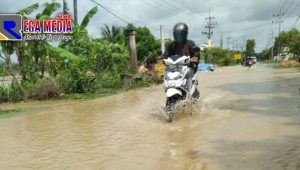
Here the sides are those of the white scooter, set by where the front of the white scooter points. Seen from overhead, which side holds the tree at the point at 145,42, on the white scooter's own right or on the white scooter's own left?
on the white scooter's own right

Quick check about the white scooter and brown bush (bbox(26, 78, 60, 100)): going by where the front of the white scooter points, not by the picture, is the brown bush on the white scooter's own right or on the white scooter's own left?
on the white scooter's own right

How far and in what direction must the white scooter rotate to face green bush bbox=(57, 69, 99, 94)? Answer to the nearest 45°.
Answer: approximately 90° to its right

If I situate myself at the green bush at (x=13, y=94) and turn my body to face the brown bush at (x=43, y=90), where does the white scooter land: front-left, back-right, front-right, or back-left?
front-right

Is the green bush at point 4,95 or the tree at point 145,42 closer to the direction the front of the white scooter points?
the green bush

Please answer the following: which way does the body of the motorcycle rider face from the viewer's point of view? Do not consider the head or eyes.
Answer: toward the camera

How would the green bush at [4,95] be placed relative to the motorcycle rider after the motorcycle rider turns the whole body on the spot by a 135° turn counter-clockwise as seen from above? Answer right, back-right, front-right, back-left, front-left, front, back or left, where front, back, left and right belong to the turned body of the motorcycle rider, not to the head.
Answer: left

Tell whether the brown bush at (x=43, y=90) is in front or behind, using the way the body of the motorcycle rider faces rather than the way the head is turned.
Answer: behind

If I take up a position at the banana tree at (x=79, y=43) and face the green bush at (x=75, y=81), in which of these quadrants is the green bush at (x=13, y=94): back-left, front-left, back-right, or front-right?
front-right

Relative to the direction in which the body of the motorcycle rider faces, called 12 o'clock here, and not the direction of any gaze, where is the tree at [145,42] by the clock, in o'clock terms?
The tree is roughly at 6 o'clock from the motorcycle rider.
